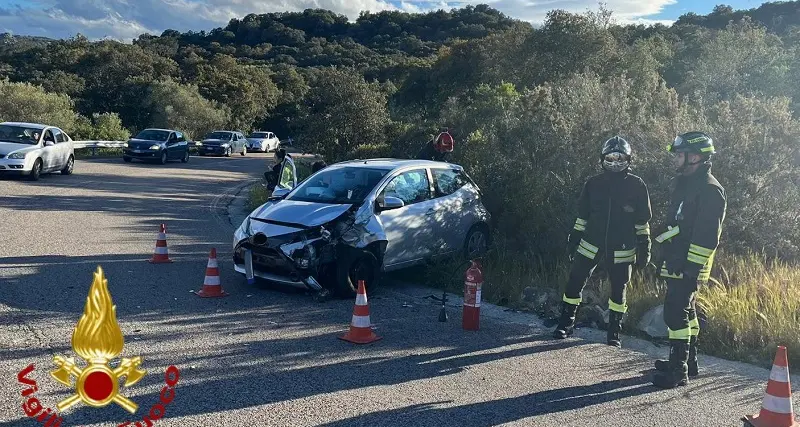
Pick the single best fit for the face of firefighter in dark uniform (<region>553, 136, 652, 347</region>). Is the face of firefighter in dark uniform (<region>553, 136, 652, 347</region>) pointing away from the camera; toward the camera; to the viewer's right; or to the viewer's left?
toward the camera

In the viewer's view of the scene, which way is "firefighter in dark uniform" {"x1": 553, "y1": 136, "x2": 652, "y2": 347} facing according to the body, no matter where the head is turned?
toward the camera

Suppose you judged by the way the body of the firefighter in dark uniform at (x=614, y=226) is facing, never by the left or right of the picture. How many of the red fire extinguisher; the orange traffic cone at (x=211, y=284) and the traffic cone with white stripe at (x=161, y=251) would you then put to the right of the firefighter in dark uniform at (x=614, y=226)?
3

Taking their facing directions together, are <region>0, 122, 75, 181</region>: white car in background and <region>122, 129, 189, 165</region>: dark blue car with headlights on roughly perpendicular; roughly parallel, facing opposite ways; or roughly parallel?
roughly parallel

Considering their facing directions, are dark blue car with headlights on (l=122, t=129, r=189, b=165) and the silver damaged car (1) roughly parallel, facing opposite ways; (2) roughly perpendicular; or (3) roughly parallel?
roughly parallel

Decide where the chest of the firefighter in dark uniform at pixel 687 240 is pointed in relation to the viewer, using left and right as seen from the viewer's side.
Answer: facing to the left of the viewer

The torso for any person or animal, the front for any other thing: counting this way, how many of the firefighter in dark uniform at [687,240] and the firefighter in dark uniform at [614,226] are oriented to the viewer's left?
1

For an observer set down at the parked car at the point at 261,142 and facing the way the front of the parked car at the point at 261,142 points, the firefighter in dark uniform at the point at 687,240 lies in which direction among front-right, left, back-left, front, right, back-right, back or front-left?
front-left

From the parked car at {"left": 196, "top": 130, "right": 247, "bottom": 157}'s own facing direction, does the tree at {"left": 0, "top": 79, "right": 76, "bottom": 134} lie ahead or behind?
ahead

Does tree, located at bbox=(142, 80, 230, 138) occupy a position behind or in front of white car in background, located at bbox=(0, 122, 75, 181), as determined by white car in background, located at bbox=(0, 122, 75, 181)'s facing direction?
behind

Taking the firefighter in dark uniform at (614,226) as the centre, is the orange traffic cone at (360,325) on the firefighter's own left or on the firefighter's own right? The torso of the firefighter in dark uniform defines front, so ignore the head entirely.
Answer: on the firefighter's own right

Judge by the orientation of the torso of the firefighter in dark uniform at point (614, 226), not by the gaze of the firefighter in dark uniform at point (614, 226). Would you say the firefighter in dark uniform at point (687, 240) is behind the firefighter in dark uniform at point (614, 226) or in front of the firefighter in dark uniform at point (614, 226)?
in front

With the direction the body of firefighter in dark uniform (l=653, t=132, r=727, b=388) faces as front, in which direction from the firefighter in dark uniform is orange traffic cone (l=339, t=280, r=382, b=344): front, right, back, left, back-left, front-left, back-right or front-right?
front

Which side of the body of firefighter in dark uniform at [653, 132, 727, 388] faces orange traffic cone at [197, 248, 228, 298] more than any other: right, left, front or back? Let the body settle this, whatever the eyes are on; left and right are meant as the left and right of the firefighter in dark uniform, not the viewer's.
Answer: front

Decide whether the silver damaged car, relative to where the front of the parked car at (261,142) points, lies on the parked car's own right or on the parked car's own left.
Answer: on the parked car's own left

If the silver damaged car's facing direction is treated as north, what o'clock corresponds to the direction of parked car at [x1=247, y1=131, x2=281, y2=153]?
The parked car is roughly at 4 o'clock from the silver damaged car.
